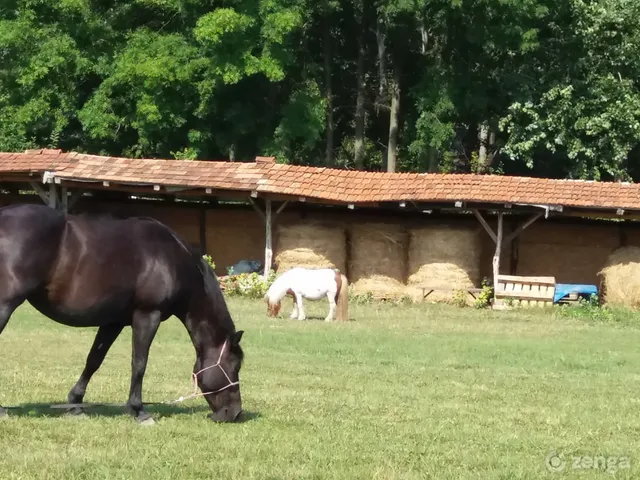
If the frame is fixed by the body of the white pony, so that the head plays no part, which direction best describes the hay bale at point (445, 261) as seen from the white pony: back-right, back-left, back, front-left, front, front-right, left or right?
back-right

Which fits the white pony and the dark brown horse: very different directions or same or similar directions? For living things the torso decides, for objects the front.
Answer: very different directions

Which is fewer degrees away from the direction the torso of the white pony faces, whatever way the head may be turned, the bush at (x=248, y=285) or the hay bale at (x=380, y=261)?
the bush

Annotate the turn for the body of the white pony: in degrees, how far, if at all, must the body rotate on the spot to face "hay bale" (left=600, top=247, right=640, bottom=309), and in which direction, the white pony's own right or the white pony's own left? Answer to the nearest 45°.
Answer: approximately 135° to the white pony's own right

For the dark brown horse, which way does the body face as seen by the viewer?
to the viewer's right

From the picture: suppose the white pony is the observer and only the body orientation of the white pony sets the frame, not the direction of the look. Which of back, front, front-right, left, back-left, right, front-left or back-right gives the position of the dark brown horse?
left

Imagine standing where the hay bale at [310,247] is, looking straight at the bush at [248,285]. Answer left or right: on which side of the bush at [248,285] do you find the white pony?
left

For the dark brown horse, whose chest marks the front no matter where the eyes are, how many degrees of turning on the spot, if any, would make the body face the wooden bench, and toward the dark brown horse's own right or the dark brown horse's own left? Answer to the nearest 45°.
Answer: approximately 45° to the dark brown horse's own left

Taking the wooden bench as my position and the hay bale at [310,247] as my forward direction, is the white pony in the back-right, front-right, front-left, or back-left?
front-left

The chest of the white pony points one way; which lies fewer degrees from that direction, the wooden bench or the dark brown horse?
the dark brown horse

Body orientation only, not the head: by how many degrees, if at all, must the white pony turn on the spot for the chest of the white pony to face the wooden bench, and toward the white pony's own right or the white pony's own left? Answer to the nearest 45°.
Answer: approximately 135° to the white pony's own right

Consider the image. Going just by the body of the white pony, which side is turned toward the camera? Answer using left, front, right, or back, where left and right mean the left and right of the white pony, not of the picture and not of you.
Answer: left
